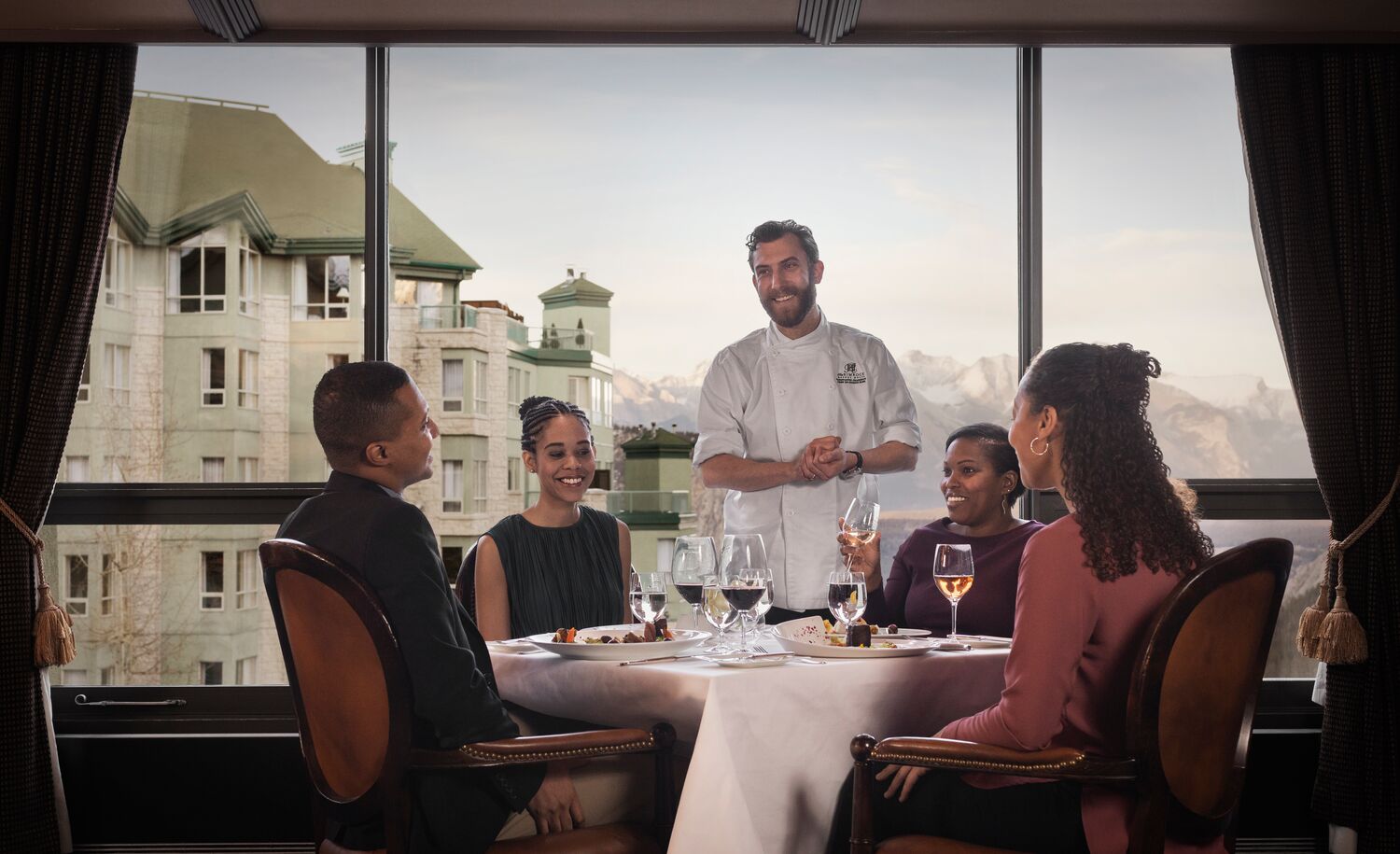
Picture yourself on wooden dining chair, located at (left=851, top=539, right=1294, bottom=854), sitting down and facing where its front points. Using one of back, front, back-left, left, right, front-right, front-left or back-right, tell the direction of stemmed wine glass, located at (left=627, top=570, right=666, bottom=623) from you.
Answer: front-left

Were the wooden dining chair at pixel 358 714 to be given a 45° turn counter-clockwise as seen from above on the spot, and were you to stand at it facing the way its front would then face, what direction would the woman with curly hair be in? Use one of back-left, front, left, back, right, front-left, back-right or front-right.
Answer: right

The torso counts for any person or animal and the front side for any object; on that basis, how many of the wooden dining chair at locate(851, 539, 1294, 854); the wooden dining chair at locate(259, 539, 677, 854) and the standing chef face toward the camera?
1

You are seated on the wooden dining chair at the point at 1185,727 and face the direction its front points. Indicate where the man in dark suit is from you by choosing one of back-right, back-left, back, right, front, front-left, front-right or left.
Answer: front-left

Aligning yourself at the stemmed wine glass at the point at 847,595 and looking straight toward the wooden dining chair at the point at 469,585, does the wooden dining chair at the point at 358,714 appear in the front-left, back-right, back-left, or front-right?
front-left

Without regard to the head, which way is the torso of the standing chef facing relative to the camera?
toward the camera

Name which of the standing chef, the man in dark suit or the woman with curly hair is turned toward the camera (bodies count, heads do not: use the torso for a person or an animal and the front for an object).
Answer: the standing chef

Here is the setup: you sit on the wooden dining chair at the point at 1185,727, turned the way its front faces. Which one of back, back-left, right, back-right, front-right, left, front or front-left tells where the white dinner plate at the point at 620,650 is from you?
front-left

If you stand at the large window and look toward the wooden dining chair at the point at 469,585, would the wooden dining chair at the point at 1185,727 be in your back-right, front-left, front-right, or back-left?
front-left

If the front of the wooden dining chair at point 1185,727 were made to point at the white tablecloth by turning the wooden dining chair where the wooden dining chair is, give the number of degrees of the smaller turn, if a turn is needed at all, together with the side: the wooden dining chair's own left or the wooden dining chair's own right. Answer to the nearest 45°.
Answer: approximately 45° to the wooden dining chair's own left

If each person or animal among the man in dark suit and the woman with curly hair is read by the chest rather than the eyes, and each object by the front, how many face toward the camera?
0

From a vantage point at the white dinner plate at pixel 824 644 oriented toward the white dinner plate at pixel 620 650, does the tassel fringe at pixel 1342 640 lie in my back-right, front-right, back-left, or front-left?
back-right

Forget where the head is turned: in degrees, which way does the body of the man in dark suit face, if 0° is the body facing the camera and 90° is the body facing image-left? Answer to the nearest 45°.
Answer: approximately 225°

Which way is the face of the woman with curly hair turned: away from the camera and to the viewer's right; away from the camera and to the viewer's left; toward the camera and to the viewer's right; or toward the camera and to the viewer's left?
away from the camera and to the viewer's left
